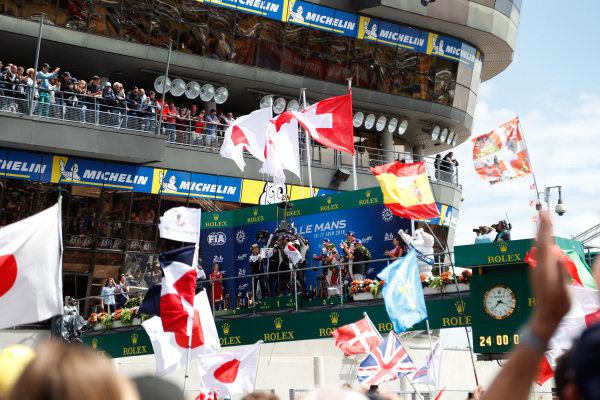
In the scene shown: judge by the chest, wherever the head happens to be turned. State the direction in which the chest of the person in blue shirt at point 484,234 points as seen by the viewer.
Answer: to the viewer's left

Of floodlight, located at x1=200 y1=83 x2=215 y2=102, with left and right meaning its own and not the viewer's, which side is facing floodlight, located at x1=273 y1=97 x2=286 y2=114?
left

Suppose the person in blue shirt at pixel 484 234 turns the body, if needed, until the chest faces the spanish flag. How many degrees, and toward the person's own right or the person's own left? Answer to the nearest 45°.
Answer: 0° — they already face it

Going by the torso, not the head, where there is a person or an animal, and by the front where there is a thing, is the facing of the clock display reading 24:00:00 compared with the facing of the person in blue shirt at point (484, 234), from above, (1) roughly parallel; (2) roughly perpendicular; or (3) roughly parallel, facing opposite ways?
roughly perpendicular

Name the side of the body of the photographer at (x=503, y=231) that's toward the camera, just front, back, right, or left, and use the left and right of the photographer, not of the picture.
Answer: left

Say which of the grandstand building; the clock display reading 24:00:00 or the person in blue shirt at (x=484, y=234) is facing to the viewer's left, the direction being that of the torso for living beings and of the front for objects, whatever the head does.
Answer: the person in blue shirt

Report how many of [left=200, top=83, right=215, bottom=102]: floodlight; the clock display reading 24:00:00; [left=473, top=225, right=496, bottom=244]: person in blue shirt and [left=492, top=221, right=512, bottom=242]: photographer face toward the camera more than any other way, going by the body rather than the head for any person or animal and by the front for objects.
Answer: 2

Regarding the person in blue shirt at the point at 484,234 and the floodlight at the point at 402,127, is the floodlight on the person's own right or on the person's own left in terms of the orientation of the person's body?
on the person's own right

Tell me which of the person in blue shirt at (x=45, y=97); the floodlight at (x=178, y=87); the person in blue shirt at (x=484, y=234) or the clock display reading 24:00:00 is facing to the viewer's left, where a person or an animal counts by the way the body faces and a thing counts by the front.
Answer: the person in blue shirt at (x=484, y=234)

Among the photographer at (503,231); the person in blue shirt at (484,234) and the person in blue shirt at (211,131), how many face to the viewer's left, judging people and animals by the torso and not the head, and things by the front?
2
